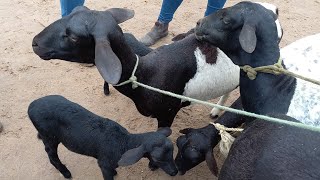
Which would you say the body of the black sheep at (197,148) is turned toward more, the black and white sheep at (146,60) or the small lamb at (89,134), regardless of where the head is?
the small lamb

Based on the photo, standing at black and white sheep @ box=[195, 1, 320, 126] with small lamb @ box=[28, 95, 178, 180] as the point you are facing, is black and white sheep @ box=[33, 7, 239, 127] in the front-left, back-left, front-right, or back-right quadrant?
front-right

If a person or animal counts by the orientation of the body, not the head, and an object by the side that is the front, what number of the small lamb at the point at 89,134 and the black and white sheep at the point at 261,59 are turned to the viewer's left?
1

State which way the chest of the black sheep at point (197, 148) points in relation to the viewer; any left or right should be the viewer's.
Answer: facing the viewer and to the left of the viewer

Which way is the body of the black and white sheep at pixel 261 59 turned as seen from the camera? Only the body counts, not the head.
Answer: to the viewer's left

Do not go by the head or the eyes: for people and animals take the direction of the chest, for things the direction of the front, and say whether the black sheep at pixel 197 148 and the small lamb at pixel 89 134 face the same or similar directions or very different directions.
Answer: very different directions

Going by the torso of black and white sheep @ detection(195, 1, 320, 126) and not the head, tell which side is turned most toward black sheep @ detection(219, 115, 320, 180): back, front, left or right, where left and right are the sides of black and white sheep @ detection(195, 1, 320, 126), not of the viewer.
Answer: left

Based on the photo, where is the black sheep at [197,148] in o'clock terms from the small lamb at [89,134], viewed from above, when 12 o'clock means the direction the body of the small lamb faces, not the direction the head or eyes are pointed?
The black sheep is roughly at 12 o'clock from the small lamb.

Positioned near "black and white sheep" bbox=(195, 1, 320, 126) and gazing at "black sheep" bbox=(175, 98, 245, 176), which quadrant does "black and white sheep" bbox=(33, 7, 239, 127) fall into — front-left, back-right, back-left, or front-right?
front-right

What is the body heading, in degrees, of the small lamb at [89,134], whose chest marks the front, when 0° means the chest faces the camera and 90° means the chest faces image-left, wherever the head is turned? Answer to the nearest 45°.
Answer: approximately 270°

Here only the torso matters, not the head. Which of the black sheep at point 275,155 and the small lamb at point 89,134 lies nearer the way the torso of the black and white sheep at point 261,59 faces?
the small lamb

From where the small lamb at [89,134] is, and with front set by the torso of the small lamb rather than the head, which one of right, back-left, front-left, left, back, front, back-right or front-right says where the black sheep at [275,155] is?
front-right

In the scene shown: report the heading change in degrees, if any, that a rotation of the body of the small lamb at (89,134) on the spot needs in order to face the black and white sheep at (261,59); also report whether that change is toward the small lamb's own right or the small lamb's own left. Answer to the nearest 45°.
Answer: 0° — it already faces it

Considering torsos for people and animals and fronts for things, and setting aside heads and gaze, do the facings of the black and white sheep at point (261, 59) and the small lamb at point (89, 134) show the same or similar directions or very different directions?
very different directions
